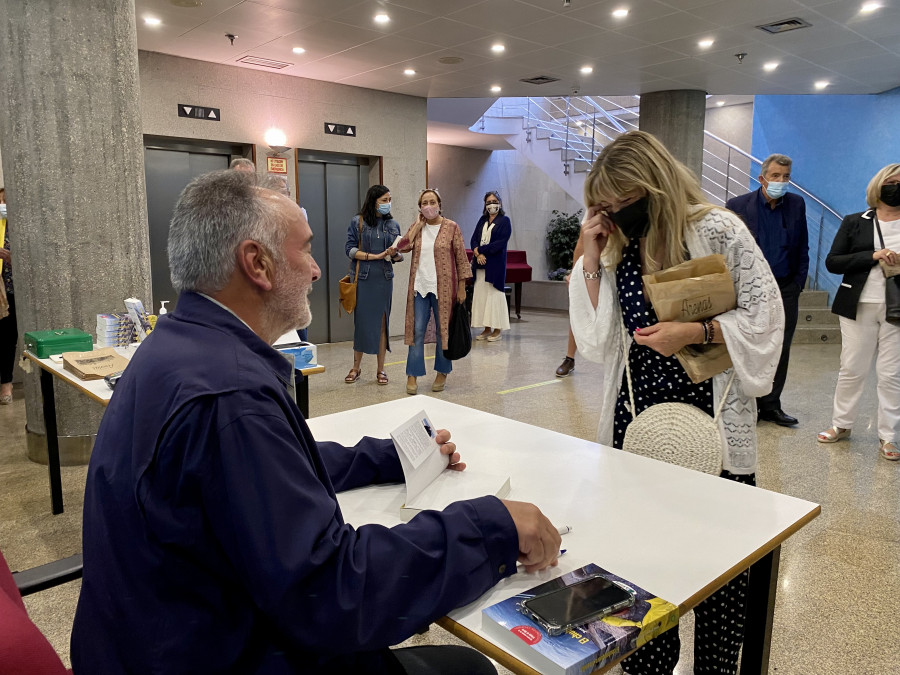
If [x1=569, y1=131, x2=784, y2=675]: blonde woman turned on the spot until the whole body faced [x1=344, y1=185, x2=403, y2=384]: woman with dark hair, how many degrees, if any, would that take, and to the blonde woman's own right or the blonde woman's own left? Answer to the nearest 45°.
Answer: approximately 90° to the blonde woman's own right

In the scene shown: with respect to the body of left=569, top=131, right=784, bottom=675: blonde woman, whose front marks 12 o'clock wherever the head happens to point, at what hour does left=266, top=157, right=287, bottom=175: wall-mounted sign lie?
The wall-mounted sign is roughly at 3 o'clock from the blonde woman.

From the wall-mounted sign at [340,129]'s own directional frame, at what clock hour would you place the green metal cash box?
The green metal cash box is roughly at 2 o'clock from the wall-mounted sign.

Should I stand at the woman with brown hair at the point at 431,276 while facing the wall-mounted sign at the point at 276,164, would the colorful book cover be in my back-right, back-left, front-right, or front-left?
back-left

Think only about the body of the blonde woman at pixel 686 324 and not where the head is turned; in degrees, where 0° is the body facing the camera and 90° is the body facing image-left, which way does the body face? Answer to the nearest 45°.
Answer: approximately 45°

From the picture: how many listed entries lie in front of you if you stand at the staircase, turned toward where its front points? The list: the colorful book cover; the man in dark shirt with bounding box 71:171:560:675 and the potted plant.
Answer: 2

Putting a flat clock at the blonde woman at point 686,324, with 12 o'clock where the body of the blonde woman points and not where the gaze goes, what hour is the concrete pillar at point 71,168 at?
The concrete pillar is roughly at 2 o'clock from the blonde woman.

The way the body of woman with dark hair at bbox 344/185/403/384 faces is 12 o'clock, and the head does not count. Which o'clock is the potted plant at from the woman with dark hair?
The potted plant is roughly at 7 o'clock from the woman with dark hair.

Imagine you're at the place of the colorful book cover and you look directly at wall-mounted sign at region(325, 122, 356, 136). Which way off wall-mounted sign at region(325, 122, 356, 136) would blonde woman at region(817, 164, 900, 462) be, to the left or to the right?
right

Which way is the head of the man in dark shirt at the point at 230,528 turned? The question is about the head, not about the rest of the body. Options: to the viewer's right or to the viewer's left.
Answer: to the viewer's right

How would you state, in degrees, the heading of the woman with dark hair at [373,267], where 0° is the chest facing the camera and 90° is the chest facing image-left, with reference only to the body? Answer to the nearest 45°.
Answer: approximately 0°
